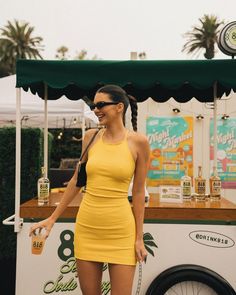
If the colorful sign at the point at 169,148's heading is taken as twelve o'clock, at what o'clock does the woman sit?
The woman is roughly at 12 o'clock from the colorful sign.

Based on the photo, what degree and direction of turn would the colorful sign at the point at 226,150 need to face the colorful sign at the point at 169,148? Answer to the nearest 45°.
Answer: approximately 90° to its right

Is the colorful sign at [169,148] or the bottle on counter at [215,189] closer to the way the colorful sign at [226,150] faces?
the bottle on counter

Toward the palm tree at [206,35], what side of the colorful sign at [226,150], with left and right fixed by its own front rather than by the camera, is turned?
back

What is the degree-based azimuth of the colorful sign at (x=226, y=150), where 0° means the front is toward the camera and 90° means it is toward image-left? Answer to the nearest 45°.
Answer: approximately 0°

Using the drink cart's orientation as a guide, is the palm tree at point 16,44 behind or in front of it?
behind
